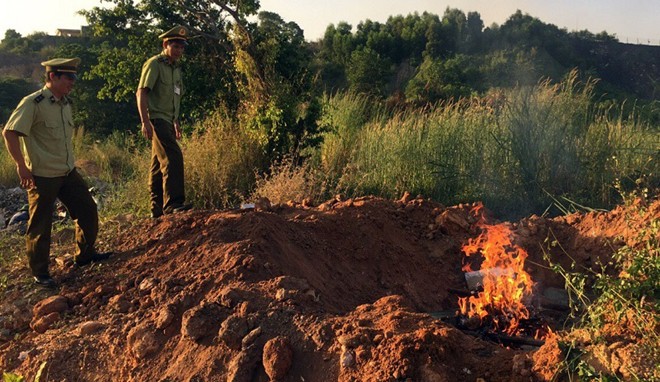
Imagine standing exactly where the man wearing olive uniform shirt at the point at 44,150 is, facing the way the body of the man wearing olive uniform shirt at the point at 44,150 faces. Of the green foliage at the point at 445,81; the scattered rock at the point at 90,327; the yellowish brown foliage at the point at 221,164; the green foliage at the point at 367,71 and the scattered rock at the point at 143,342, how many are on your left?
3

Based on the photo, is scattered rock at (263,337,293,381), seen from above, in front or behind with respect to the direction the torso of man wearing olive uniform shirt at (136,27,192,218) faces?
in front

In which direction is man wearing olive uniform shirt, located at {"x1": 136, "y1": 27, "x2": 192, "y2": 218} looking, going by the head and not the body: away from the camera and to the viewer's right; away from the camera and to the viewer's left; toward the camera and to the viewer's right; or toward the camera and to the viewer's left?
toward the camera and to the viewer's right

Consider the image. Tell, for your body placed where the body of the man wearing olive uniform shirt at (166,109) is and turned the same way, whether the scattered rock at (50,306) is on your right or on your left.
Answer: on your right

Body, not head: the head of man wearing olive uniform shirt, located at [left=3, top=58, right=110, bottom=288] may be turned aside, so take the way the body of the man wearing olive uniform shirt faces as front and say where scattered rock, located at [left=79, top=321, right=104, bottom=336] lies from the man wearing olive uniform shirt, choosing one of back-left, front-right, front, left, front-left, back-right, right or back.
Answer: front-right

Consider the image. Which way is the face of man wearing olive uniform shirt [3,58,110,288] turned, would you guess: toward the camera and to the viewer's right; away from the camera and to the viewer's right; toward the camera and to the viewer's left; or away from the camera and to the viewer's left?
toward the camera and to the viewer's right

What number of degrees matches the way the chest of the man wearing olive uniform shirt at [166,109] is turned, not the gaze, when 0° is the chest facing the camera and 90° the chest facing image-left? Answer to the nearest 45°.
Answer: approximately 315°

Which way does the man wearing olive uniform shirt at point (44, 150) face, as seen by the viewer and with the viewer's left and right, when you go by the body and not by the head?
facing the viewer and to the right of the viewer

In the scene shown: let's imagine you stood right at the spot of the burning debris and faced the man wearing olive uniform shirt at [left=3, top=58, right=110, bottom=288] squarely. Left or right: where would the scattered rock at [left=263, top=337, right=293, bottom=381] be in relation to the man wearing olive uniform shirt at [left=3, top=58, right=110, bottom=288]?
left

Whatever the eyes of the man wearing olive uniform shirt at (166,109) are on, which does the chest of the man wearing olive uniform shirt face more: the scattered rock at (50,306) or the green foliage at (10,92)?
the scattered rock

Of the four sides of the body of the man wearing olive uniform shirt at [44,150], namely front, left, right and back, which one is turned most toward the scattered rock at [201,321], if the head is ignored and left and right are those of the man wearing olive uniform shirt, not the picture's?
front

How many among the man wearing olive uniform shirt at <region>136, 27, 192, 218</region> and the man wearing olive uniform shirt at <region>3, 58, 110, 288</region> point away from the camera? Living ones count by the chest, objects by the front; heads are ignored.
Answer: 0

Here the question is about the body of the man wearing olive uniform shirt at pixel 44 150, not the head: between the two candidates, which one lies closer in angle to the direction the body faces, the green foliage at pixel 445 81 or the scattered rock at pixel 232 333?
the scattered rock

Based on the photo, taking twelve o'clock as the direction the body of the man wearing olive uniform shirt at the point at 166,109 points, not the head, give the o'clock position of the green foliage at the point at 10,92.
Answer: The green foliage is roughly at 7 o'clock from the man wearing olive uniform shirt.
